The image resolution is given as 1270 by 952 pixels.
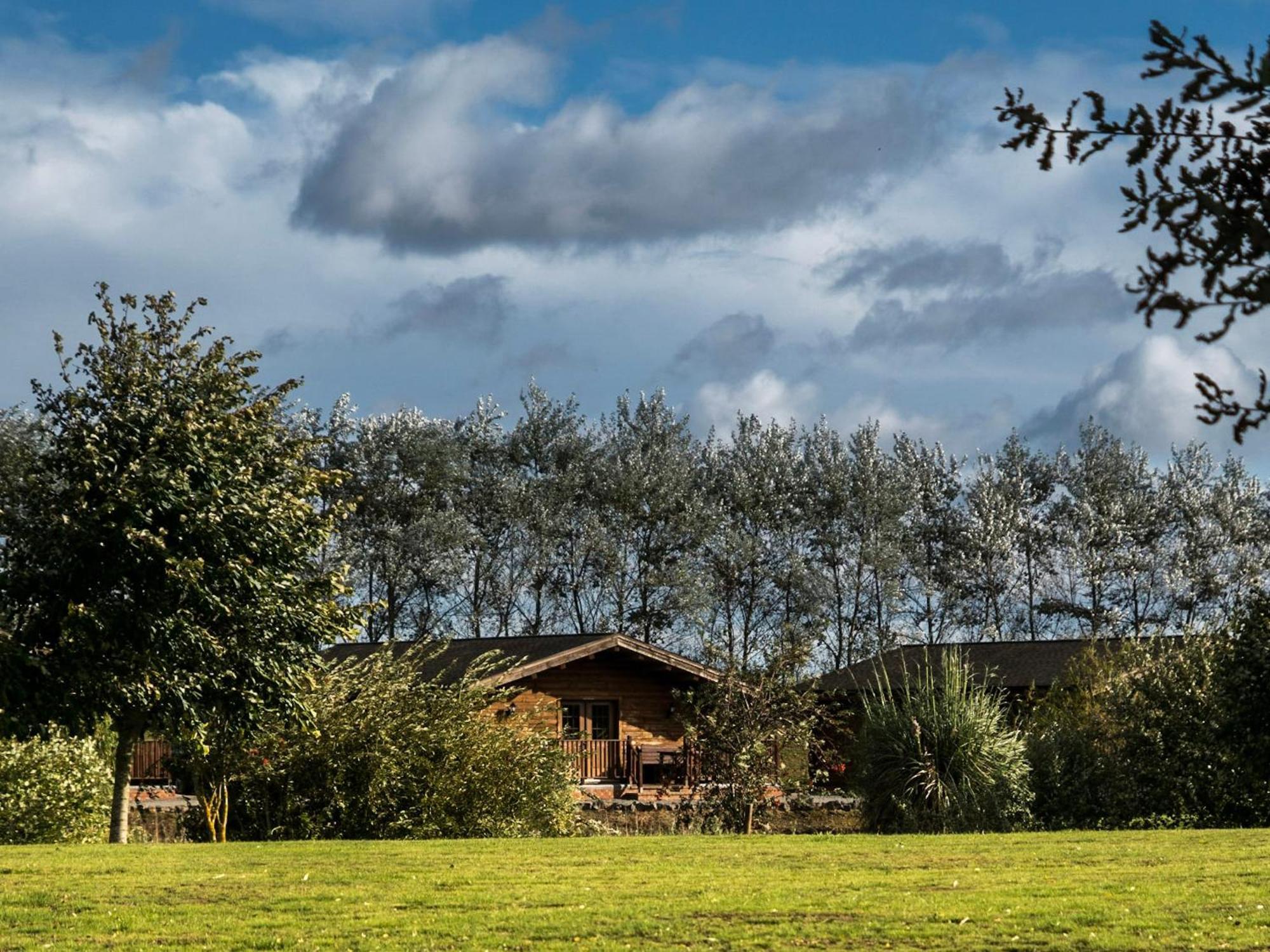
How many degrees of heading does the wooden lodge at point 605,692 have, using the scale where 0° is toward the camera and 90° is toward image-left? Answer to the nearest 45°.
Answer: approximately 315°

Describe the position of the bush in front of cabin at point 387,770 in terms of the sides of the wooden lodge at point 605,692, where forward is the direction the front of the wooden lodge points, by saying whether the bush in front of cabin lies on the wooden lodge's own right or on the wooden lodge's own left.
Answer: on the wooden lodge's own right

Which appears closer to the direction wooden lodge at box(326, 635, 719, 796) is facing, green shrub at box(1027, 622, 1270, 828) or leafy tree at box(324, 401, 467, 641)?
the green shrub

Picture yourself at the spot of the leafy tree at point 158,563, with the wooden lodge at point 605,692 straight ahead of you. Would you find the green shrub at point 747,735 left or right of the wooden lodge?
right

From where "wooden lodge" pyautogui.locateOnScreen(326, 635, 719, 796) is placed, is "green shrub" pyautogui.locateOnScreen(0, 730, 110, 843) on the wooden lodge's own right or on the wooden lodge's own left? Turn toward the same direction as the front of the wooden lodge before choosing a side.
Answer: on the wooden lodge's own right

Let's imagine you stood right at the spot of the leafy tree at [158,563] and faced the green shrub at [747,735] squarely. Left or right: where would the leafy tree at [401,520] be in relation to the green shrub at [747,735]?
left

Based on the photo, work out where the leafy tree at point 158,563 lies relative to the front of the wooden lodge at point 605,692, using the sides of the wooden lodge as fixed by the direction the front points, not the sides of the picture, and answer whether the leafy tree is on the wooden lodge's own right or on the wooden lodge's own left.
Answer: on the wooden lodge's own right

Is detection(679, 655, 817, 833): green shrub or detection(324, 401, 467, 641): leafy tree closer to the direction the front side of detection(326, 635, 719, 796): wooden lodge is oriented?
the green shrub

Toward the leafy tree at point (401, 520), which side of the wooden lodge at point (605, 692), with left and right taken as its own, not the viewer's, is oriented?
back
